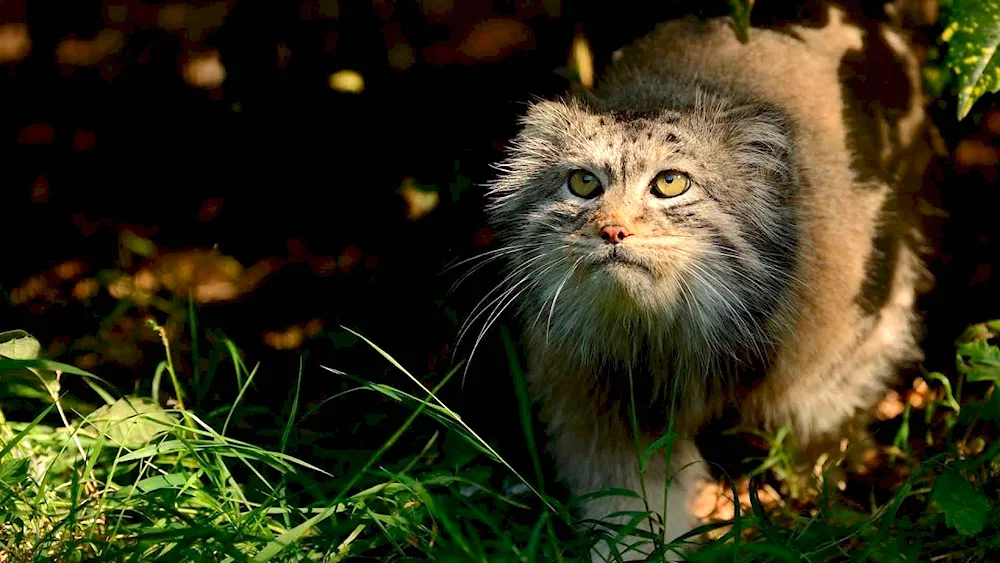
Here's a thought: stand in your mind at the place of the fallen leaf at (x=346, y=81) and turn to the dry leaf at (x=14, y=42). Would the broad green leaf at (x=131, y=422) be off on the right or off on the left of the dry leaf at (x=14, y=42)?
left

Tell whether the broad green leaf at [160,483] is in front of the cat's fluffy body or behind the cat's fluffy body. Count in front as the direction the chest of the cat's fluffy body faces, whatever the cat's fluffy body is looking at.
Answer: in front

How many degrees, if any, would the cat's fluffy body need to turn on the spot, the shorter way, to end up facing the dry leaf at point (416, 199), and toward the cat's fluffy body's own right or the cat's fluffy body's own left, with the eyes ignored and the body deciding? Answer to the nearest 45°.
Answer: approximately 90° to the cat's fluffy body's own right

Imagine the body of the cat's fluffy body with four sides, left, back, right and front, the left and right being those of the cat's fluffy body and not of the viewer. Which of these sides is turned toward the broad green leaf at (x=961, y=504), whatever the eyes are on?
left

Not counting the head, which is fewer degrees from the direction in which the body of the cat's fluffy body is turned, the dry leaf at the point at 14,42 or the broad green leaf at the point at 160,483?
the broad green leaf

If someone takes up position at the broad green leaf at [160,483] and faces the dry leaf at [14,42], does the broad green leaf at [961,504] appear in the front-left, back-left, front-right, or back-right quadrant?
back-right

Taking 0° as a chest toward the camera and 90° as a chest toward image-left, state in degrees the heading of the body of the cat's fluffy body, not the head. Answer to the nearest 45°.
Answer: approximately 45°

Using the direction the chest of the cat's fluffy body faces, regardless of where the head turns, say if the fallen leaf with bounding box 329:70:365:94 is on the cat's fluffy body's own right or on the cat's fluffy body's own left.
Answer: on the cat's fluffy body's own right

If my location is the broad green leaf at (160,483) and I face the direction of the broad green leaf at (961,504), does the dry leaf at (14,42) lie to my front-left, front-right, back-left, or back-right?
back-left
